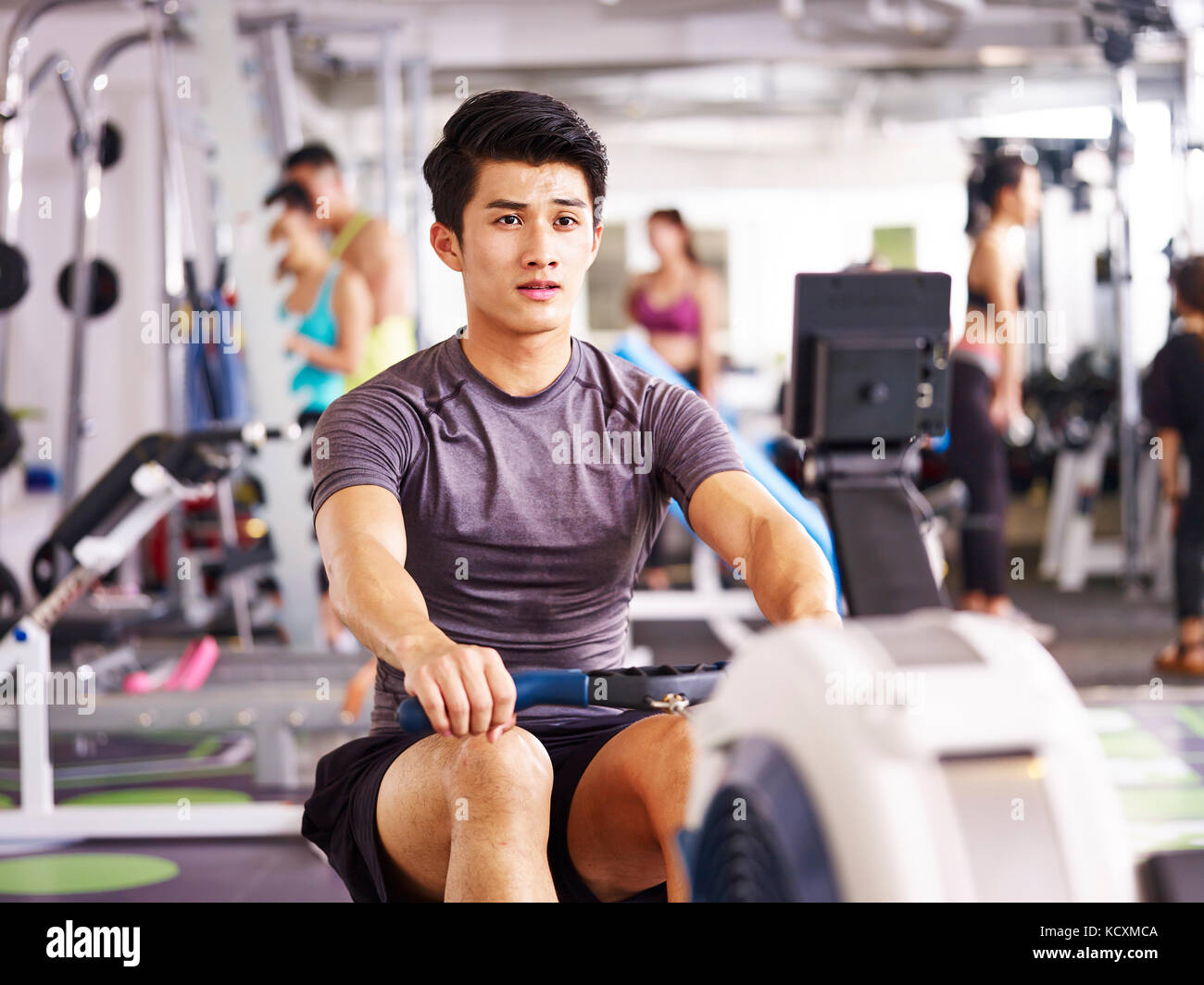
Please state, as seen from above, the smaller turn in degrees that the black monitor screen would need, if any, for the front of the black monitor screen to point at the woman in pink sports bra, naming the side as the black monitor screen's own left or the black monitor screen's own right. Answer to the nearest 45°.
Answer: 0° — it already faces them

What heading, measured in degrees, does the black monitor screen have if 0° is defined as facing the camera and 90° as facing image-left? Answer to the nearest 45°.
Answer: approximately 180°

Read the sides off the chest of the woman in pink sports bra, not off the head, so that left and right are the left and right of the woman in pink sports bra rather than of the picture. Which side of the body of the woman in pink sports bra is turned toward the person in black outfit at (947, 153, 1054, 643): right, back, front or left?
left

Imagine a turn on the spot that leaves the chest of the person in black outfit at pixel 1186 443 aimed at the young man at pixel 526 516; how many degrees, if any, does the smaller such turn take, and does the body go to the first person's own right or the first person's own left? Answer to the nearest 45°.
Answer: approximately 90° to the first person's own left

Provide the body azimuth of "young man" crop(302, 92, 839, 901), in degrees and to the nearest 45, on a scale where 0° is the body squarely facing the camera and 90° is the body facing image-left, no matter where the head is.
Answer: approximately 315°

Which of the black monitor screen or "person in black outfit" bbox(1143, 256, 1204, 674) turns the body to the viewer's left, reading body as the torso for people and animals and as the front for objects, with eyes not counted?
the person in black outfit

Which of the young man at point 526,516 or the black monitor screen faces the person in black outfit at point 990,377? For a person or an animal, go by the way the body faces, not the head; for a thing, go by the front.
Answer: the black monitor screen

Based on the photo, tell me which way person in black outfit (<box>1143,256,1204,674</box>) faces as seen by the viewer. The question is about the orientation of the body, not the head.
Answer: to the viewer's left
